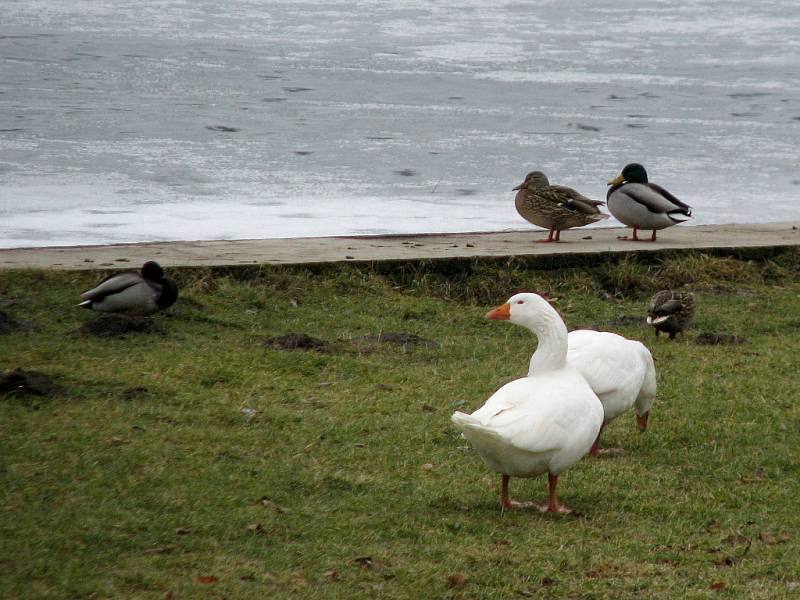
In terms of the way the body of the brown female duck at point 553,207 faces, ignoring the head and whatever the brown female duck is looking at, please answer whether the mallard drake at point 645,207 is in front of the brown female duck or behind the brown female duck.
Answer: behind

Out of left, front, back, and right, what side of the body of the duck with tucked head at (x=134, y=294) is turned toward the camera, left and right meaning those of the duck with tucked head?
right

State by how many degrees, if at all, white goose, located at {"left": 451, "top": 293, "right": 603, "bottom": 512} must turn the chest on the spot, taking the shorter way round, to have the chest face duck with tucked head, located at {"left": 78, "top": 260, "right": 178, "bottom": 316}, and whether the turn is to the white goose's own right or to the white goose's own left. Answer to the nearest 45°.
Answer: approximately 135° to the white goose's own left

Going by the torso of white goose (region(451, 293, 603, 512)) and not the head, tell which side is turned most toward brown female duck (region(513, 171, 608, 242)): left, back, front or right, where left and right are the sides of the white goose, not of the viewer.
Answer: left

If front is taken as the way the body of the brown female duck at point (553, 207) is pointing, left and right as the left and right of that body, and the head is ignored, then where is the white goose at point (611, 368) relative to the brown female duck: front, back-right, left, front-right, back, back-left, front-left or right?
left

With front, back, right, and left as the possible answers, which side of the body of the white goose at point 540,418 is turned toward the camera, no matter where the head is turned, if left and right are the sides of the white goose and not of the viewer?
right

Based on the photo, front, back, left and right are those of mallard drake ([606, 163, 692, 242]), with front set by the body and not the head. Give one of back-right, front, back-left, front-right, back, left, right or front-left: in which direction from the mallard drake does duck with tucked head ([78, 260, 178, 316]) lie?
front-left

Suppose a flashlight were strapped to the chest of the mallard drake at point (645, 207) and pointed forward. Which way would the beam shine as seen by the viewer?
to the viewer's left

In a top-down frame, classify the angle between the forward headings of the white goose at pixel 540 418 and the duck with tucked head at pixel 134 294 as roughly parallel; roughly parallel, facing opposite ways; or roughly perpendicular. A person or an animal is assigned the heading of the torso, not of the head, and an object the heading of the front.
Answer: roughly parallel

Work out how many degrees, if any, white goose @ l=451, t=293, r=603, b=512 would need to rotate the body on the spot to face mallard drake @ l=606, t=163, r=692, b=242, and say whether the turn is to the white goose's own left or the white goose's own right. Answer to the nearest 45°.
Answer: approximately 90° to the white goose's own left

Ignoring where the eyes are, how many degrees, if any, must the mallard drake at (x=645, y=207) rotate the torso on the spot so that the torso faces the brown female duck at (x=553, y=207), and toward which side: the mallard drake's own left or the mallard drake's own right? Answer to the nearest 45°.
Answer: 0° — it already faces it

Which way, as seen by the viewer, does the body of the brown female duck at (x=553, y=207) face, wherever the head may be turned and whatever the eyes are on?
to the viewer's left
